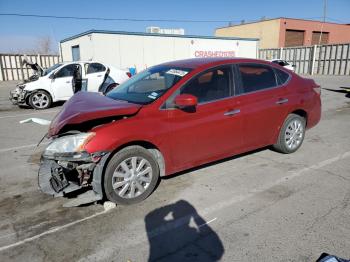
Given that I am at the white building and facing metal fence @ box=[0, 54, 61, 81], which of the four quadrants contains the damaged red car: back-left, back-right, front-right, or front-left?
back-left

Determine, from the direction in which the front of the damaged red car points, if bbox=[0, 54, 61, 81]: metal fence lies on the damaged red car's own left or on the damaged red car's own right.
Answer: on the damaged red car's own right

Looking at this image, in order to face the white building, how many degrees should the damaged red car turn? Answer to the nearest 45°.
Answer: approximately 135° to its right

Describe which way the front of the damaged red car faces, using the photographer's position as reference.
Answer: facing the viewer and to the left of the viewer

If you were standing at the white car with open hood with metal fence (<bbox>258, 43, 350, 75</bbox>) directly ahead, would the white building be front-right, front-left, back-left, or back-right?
front-left

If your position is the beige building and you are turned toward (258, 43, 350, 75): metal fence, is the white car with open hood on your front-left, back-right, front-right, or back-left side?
front-right

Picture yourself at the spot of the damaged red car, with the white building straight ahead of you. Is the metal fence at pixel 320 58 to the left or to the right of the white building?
right

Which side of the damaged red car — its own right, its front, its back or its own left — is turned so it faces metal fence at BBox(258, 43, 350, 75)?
back

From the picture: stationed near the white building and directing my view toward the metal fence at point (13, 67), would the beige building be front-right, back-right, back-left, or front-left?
back-right

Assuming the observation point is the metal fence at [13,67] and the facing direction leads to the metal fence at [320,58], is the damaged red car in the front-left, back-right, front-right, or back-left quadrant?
front-right

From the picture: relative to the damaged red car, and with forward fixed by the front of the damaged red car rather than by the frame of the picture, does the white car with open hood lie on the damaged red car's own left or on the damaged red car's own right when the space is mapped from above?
on the damaged red car's own right

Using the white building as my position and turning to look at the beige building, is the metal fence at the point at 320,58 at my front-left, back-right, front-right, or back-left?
front-right

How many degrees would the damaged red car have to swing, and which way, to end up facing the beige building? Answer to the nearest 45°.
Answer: approximately 135° to its right
